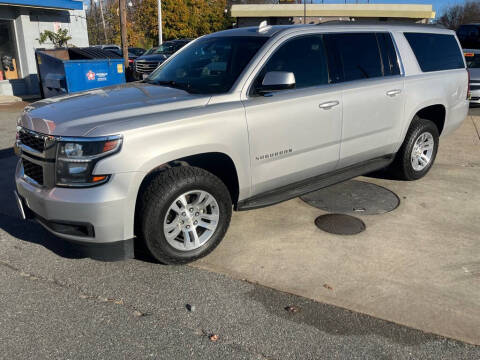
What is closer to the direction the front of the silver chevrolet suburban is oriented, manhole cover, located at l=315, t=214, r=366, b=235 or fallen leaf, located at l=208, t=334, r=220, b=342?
the fallen leaf

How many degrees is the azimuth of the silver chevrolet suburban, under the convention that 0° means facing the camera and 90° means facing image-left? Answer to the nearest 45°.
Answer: approximately 45°

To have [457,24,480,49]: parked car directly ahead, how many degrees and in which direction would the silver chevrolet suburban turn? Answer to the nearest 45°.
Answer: approximately 180°

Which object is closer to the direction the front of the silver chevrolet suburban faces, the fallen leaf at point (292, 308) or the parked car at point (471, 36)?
the fallen leaf

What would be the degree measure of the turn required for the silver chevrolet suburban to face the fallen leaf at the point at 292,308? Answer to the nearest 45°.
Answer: approximately 90° to its left

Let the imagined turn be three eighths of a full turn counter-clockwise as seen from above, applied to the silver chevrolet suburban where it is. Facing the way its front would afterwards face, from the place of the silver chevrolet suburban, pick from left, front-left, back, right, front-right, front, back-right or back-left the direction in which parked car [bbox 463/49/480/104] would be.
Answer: front-left

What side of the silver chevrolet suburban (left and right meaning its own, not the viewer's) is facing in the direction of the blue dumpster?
right
